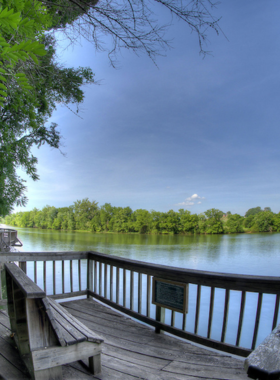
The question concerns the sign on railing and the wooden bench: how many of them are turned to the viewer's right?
1

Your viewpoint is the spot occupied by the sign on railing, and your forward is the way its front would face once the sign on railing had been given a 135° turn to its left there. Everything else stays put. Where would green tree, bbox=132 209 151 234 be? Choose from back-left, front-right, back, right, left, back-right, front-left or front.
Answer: left

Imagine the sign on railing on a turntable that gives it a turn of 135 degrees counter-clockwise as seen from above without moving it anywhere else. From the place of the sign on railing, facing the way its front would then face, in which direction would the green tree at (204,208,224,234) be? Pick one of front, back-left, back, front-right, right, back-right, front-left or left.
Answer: left

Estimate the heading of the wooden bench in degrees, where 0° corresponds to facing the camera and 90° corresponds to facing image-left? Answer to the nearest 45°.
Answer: approximately 270°

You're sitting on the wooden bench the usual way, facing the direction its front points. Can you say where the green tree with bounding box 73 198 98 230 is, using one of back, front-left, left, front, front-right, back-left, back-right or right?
left

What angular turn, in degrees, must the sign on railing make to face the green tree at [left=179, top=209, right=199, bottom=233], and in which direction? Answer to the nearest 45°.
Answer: approximately 135° to its right
